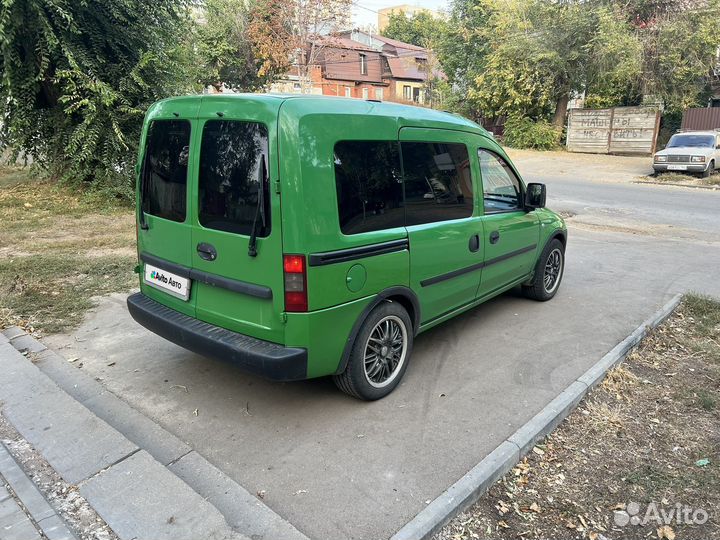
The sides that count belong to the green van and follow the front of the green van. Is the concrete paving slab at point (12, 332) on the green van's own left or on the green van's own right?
on the green van's own left

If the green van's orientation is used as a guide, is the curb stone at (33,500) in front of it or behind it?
behind

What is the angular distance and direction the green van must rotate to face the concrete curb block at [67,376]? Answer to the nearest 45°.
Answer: approximately 135° to its left

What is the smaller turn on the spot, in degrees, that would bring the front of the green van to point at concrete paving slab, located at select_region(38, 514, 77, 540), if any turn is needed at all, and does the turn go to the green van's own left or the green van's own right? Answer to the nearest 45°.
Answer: approximately 180°

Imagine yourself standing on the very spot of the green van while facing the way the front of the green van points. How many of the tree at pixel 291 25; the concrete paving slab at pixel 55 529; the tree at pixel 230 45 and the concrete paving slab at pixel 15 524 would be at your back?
2

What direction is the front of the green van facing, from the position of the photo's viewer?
facing away from the viewer and to the right of the viewer

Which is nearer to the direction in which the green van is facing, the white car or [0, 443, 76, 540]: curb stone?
the white car

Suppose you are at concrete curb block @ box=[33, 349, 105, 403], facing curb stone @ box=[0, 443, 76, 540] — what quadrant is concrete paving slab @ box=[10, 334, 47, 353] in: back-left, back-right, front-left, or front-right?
back-right

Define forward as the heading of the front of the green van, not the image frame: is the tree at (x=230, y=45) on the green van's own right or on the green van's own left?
on the green van's own left

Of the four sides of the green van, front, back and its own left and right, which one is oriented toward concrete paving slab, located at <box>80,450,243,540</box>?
back
